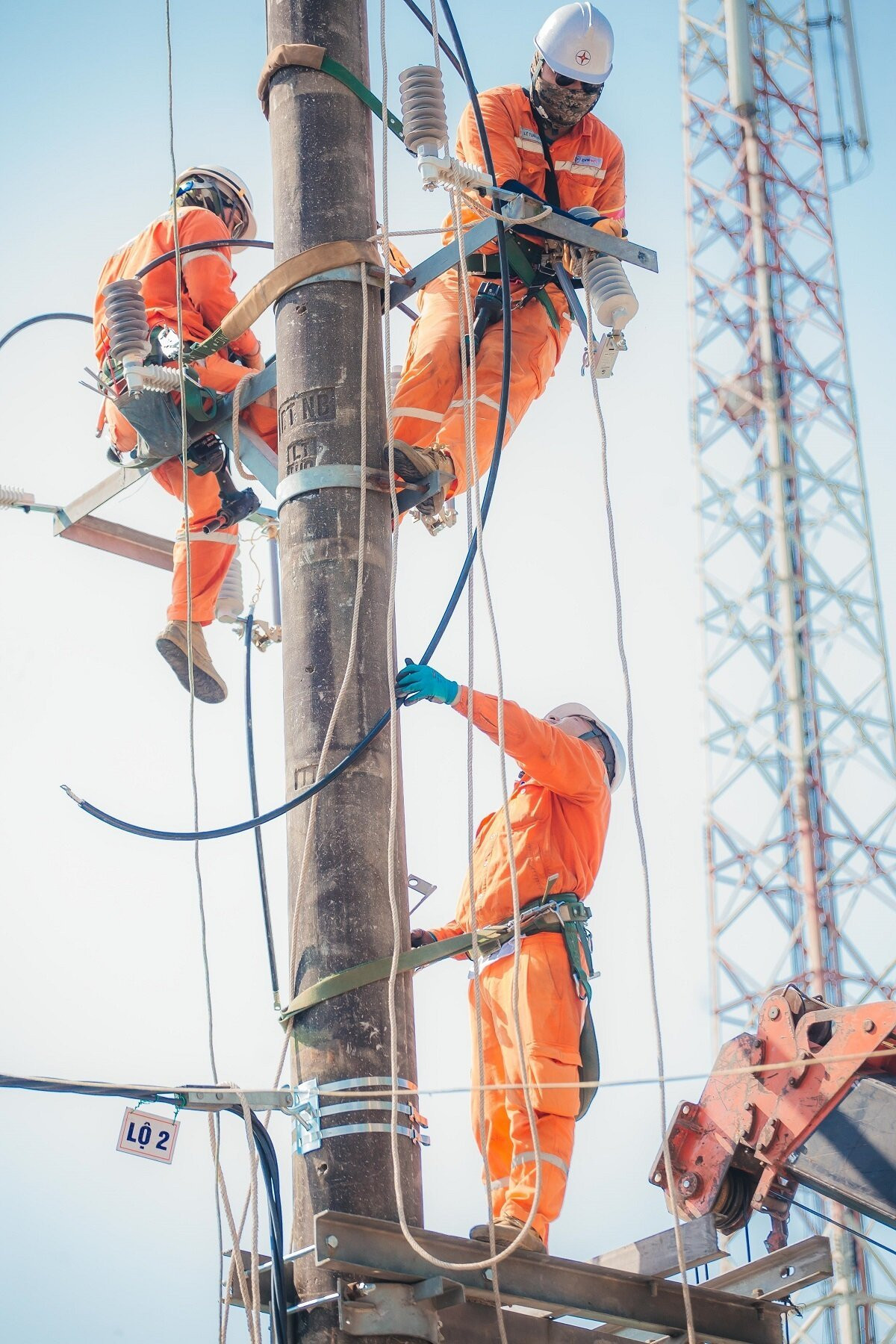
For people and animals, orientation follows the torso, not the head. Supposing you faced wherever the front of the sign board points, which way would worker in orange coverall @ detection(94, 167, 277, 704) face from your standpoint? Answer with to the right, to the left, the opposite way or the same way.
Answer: to the left

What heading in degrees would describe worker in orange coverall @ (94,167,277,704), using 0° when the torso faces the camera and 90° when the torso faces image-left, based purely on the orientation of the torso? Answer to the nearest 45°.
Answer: approximately 270°

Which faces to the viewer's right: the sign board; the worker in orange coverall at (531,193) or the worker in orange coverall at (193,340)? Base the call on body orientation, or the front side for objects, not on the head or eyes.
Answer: the worker in orange coverall at (193,340)

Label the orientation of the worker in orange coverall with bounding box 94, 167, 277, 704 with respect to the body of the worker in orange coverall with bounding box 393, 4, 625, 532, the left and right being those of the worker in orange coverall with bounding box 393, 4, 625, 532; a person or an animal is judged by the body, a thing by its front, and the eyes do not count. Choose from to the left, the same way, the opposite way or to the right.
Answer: to the left

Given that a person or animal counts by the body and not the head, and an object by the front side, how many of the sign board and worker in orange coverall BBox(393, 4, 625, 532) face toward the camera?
2

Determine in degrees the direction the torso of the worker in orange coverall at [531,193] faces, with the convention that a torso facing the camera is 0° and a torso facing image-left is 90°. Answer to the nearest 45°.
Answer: approximately 0°
